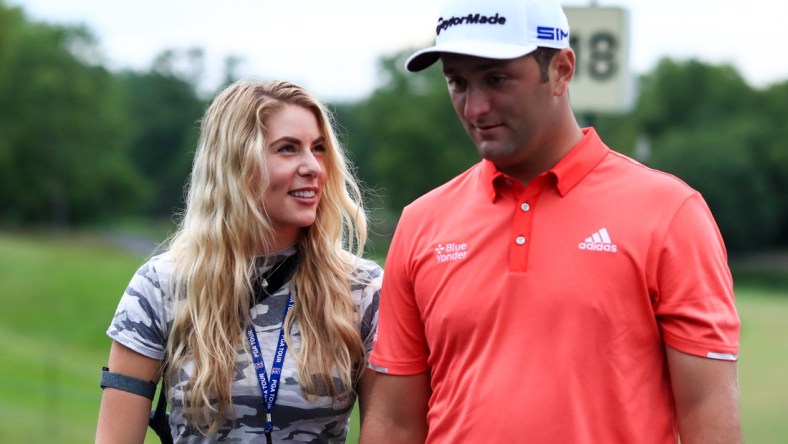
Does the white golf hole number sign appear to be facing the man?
yes

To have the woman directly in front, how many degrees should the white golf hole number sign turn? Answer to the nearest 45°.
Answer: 0° — it already faces them

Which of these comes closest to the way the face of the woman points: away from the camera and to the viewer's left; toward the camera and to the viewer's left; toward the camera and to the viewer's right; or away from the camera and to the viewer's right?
toward the camera and to the viewer's right

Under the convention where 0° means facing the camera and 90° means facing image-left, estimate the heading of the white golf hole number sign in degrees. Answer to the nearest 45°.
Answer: approximately 0°

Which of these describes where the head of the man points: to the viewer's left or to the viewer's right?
to the viewer's left
